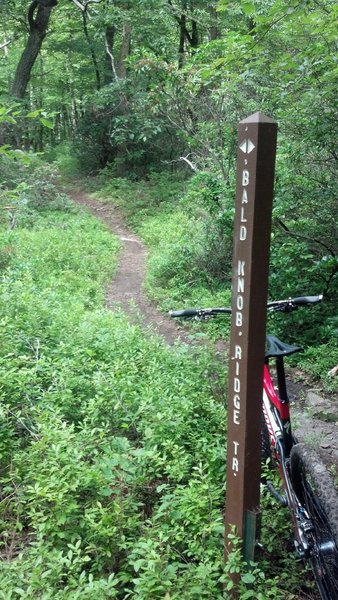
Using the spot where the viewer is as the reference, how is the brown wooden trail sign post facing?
facing the viewer and to the left of the viewer

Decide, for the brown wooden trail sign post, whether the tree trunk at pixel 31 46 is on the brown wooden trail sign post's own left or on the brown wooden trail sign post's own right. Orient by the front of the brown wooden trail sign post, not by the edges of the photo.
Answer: on the brown wooden trail sign post's own right
